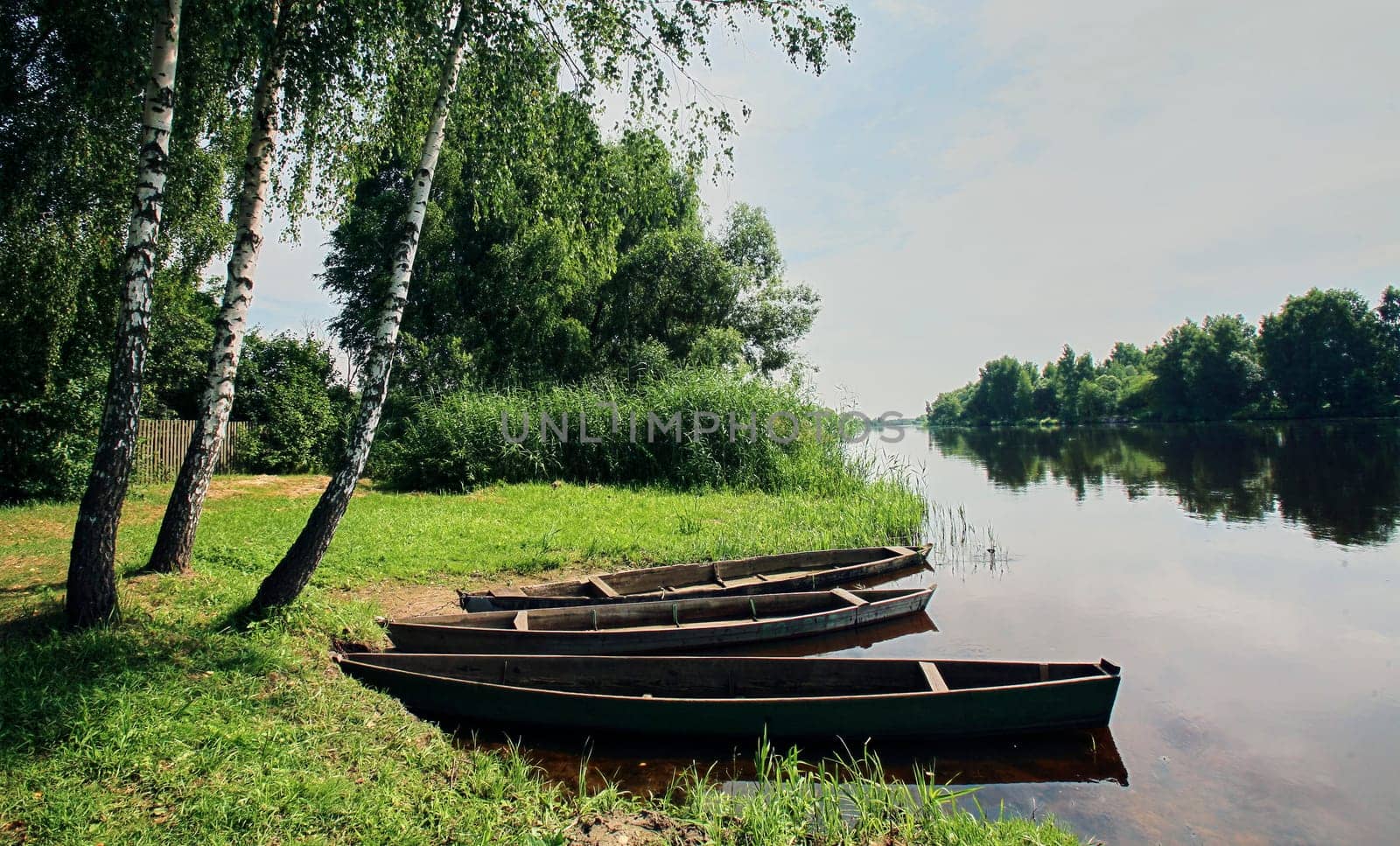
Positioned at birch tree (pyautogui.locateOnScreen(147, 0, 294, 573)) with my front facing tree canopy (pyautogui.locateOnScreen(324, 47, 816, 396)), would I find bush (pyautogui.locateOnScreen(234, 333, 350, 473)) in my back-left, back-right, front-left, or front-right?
front-left

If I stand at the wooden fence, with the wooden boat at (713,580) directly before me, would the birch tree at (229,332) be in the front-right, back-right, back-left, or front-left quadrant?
front-right
